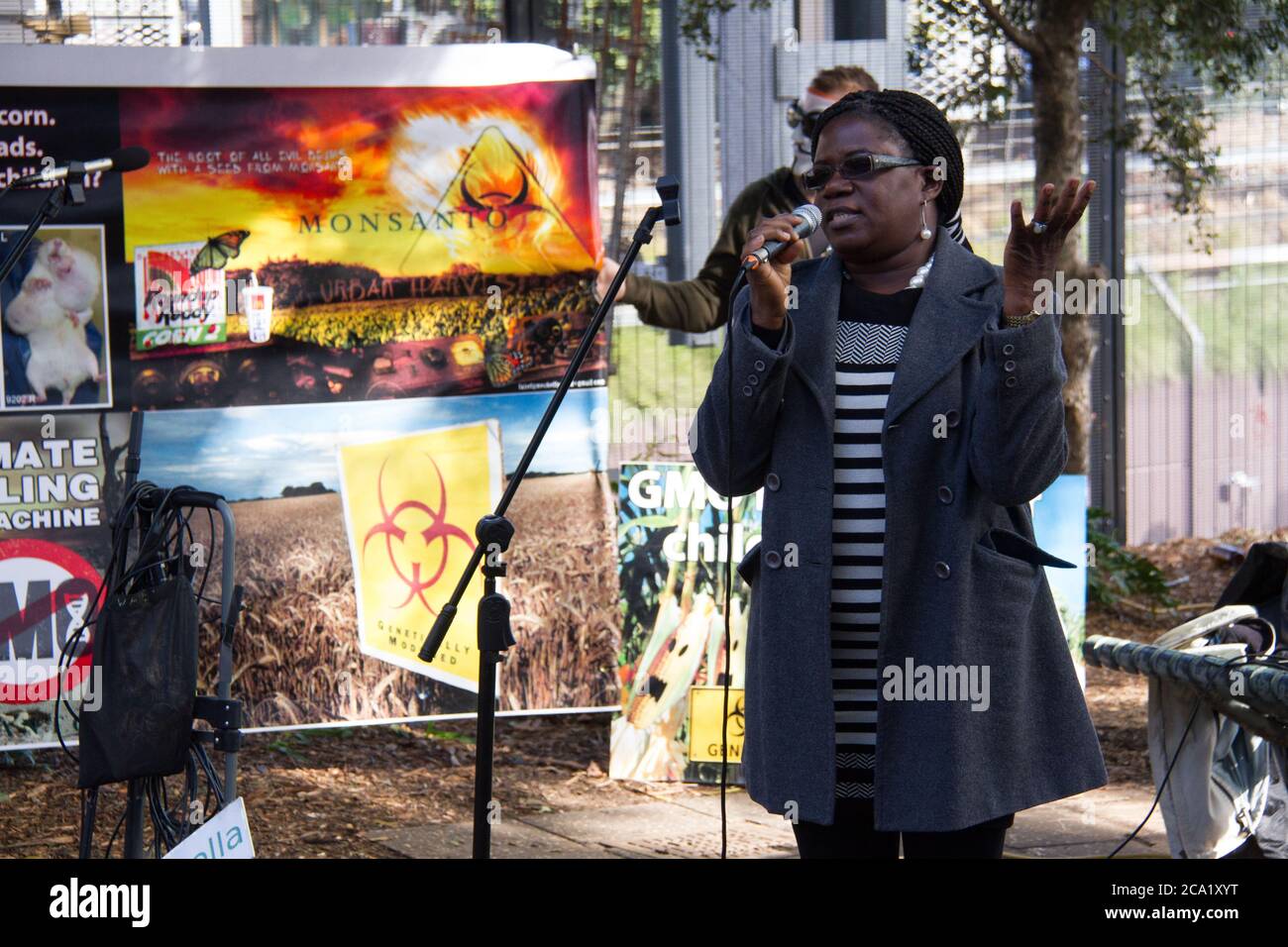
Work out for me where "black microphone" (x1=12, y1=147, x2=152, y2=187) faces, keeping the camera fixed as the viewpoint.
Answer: facing to the right of the viewer

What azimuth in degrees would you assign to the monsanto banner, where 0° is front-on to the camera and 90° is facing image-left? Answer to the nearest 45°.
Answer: approximately 0°

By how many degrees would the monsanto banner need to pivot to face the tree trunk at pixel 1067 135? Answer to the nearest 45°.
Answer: approximately 135° to its left

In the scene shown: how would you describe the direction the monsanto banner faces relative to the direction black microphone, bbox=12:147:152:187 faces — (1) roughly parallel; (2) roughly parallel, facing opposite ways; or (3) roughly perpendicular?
roughly perpendicular

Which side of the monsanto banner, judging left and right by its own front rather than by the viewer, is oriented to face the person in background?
left

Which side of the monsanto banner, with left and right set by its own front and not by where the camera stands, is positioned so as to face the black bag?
front

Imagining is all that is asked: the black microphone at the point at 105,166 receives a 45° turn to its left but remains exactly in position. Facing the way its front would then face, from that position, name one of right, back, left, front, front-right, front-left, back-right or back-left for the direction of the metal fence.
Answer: front

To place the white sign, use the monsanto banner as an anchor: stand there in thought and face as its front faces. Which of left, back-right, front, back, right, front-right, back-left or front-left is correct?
front

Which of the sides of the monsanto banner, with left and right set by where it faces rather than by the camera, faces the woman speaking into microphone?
front

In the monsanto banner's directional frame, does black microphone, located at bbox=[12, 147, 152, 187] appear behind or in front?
in front

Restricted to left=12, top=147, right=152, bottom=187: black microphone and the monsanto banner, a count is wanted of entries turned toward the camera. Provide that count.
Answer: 1

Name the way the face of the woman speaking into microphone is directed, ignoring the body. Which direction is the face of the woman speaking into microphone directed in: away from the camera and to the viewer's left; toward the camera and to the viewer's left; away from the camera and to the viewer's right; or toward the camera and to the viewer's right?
toward the camera and to the viewer's left
